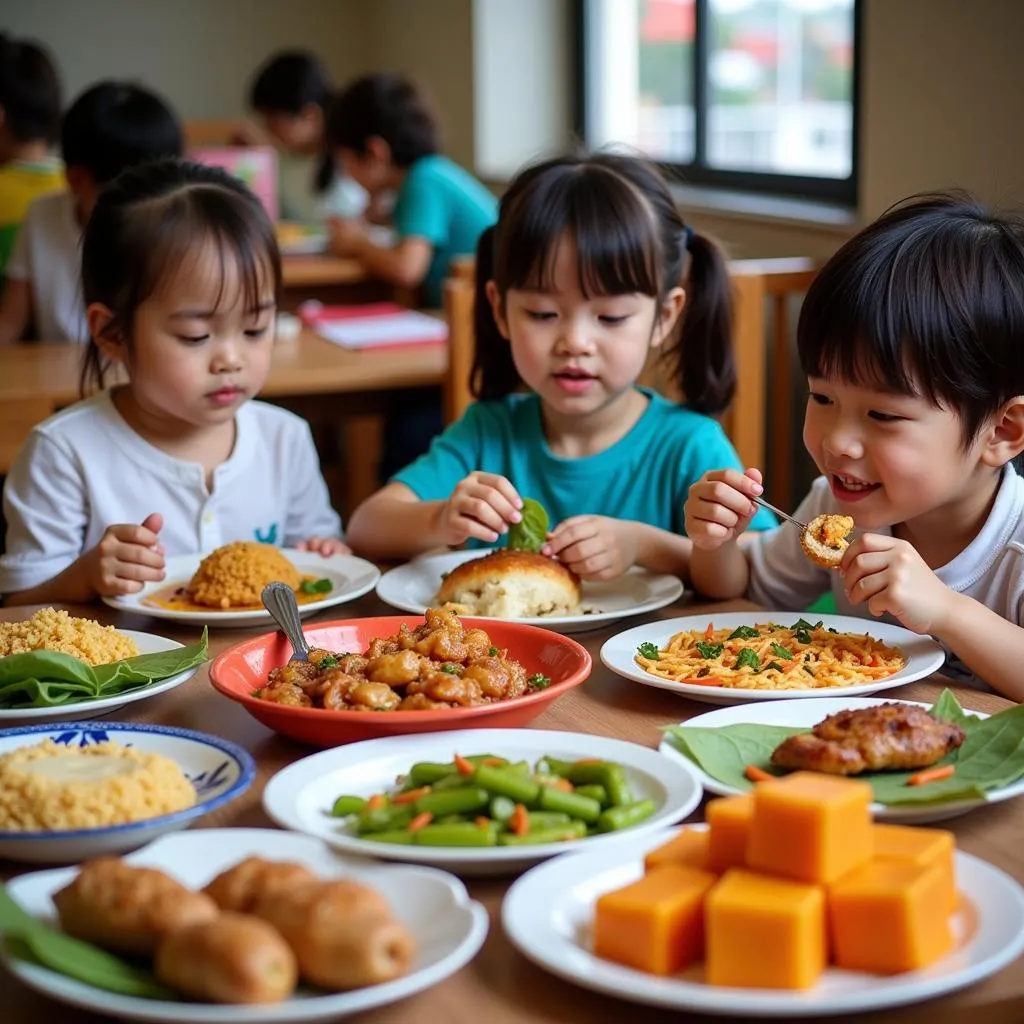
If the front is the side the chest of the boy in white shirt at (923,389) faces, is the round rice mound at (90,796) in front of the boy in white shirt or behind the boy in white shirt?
in front

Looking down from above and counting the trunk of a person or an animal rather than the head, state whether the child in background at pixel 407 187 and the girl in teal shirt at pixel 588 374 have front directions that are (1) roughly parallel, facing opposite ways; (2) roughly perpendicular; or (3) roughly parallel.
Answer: roughly perpendicular

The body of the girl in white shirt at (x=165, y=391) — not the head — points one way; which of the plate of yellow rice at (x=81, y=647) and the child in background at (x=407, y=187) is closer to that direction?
the plate of yellow rice

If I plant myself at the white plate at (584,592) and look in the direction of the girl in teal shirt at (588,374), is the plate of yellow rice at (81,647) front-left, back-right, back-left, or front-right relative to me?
back-left

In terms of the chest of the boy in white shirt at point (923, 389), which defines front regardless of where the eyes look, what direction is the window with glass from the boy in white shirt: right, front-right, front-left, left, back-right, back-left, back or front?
back-right

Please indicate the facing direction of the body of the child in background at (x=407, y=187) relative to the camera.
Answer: to the viewer's left

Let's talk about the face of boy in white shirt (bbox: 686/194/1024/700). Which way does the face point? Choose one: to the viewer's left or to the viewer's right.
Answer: to the viewer's left

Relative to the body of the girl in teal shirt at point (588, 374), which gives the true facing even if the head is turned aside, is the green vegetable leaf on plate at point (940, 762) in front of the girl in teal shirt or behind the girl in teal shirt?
in front

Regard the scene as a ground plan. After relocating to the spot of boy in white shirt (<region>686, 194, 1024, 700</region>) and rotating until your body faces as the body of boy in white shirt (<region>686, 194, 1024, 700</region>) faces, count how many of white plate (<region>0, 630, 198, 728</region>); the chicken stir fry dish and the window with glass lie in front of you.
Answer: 2

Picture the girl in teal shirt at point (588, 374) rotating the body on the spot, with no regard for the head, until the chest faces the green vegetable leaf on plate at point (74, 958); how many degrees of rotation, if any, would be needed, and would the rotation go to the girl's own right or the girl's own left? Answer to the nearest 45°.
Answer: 0° — they already face it

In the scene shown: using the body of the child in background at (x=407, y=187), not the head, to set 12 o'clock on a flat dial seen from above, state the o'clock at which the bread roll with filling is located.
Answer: The bread roll with filling is roughly at 9 o'clock from the child in background.

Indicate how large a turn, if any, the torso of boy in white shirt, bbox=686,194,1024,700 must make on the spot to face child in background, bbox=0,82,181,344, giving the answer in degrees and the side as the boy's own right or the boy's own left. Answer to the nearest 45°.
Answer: approximately 90° to the boy's own right

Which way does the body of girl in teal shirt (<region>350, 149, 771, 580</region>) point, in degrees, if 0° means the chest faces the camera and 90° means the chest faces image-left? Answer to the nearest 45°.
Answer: approximately 0°
